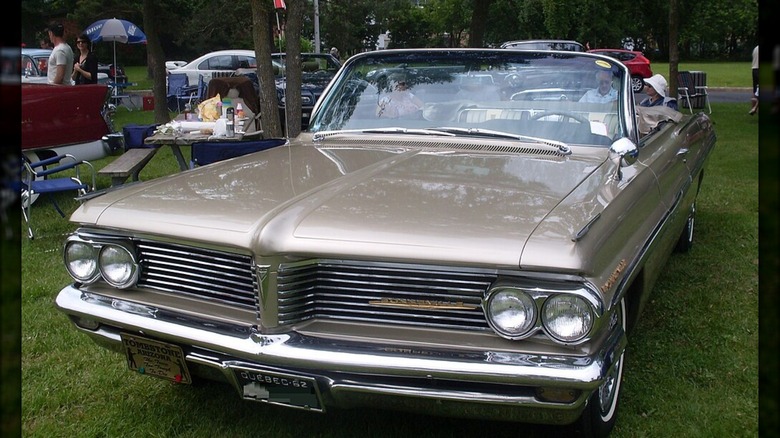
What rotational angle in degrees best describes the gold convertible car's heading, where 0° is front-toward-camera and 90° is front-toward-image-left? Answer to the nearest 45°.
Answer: approximately 45°

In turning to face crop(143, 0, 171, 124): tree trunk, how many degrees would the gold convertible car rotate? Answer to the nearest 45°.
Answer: approximately 135° to its right

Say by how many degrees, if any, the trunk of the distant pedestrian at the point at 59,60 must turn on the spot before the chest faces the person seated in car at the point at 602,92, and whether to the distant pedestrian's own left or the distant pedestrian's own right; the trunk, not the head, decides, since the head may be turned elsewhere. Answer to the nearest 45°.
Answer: approximately 90° to the distant pedestrian's own left

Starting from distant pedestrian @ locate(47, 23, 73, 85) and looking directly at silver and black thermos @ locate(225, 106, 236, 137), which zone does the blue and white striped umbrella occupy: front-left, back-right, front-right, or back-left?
back-left
